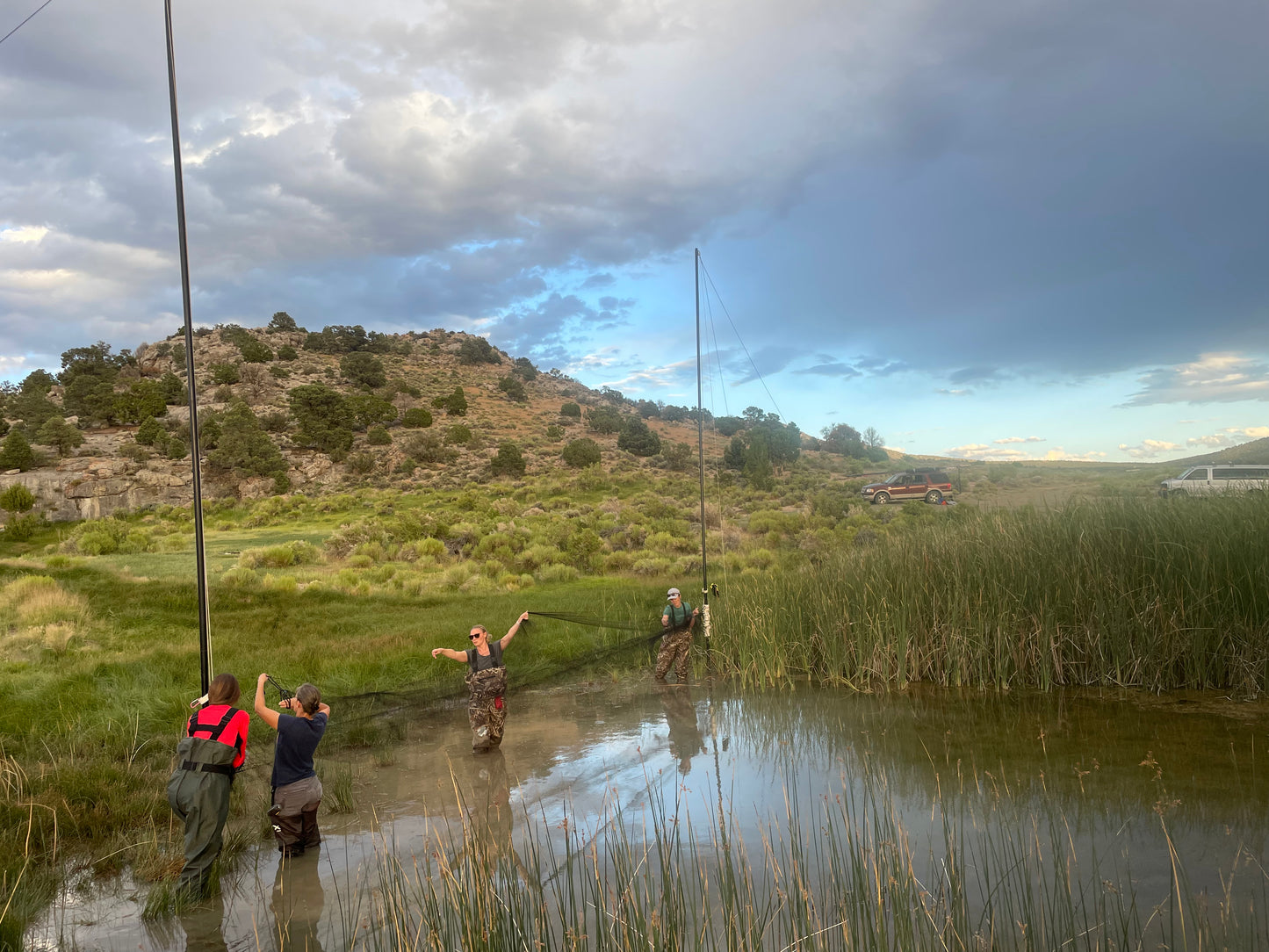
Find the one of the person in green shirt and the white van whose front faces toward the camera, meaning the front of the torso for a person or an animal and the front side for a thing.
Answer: the person in green shirt

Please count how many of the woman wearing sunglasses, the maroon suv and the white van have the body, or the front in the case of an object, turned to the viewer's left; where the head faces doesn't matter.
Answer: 2

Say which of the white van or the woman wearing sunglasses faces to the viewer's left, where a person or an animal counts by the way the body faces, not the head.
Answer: the white van

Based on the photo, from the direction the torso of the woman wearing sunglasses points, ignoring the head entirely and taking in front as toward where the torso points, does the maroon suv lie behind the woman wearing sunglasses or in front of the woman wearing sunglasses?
behind

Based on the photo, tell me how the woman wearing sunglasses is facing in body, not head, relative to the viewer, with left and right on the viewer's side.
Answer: facing the viewer

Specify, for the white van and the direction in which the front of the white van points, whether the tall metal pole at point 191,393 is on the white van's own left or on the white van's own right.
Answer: on the white van's own left

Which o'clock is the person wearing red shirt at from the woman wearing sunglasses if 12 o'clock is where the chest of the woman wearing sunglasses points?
The person wearing red shirt is roughly at 1 o'clock from the woman wearing sunglasses.

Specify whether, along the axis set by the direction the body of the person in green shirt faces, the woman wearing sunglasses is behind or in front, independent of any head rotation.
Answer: in front

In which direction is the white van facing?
to the viewer's left

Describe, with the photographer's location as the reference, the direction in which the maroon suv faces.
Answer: facing to the left of the viewer
